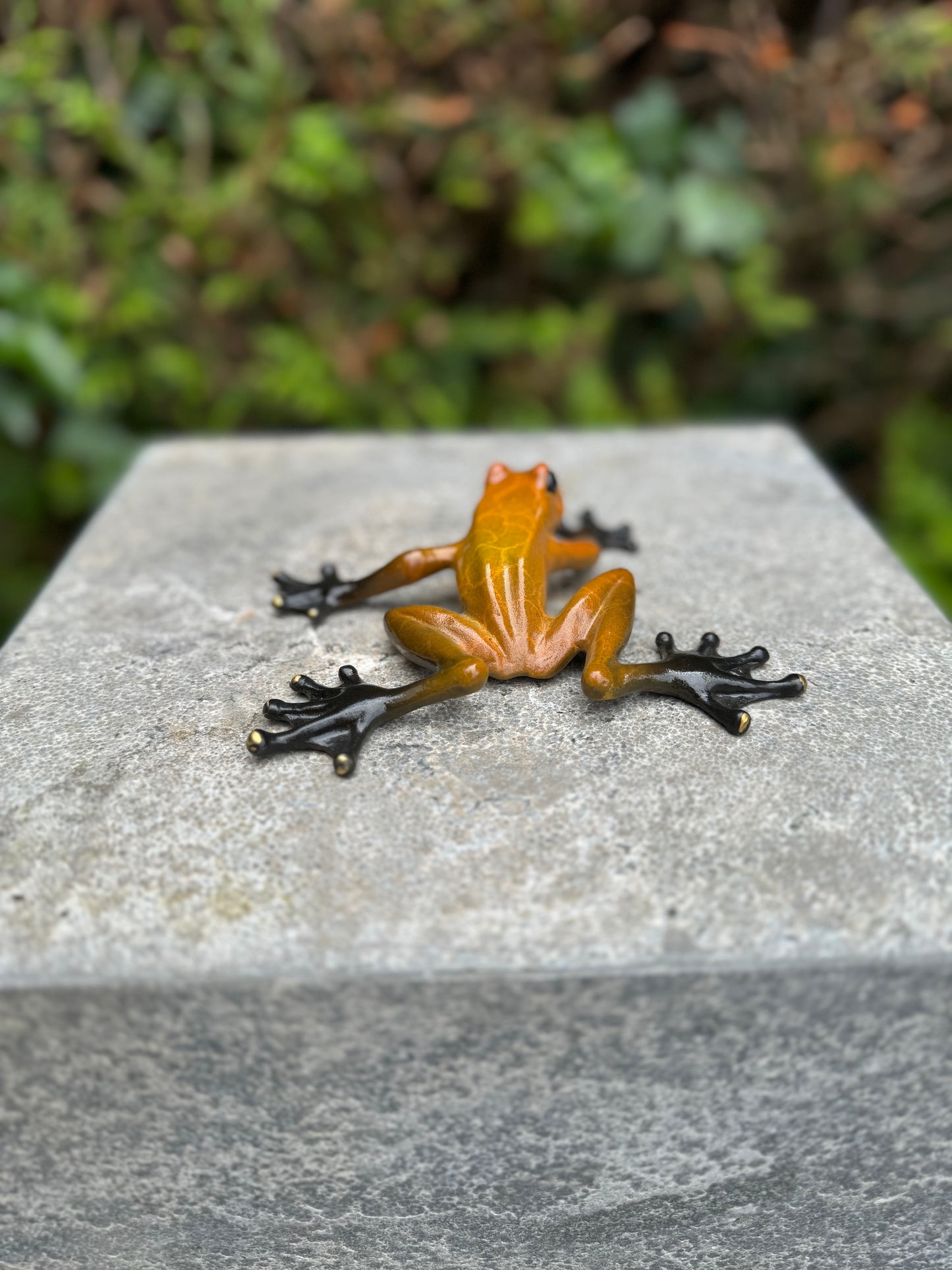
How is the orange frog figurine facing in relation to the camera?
away from the camera
